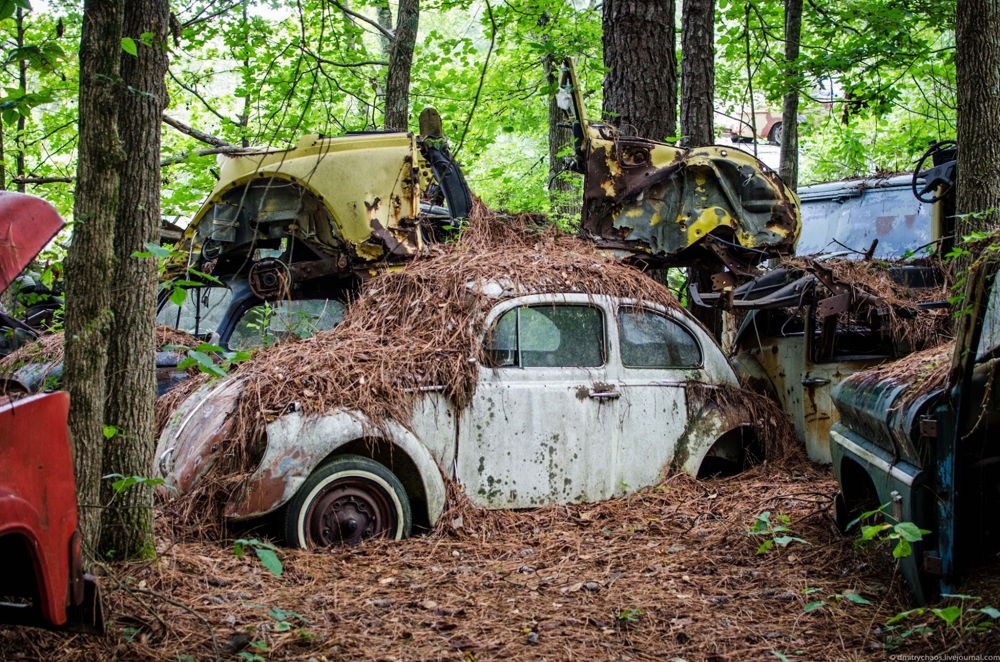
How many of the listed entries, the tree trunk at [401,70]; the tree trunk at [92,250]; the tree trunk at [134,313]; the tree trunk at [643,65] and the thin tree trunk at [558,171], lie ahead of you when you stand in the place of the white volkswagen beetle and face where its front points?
2

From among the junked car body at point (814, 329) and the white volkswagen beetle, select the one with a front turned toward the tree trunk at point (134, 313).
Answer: the white volkswagen beetle

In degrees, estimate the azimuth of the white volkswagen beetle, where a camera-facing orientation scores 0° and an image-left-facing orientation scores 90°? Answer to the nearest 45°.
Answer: approximately 45°

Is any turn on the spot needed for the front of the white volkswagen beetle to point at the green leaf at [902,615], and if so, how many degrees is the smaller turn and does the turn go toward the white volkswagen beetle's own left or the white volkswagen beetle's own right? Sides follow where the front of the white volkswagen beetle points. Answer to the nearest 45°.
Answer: approximately 90° to the white volkswagen beetle's own left

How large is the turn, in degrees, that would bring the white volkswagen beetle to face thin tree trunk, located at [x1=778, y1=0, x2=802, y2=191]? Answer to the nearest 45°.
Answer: approximately 180°

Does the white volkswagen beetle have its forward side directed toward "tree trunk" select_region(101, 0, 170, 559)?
yes
